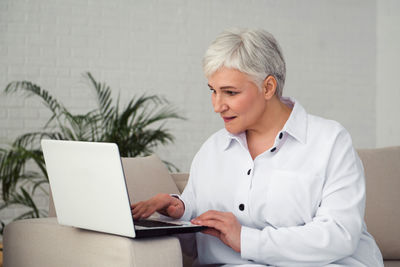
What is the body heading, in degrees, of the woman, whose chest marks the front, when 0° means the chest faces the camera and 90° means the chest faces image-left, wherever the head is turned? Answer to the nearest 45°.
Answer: approximately 45°

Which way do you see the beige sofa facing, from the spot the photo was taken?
facing the viewer

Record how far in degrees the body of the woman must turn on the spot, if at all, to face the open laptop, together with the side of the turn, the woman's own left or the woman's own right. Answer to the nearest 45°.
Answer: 0° — they already face it

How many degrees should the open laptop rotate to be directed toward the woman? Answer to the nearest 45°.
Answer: approximately 45° to its right
